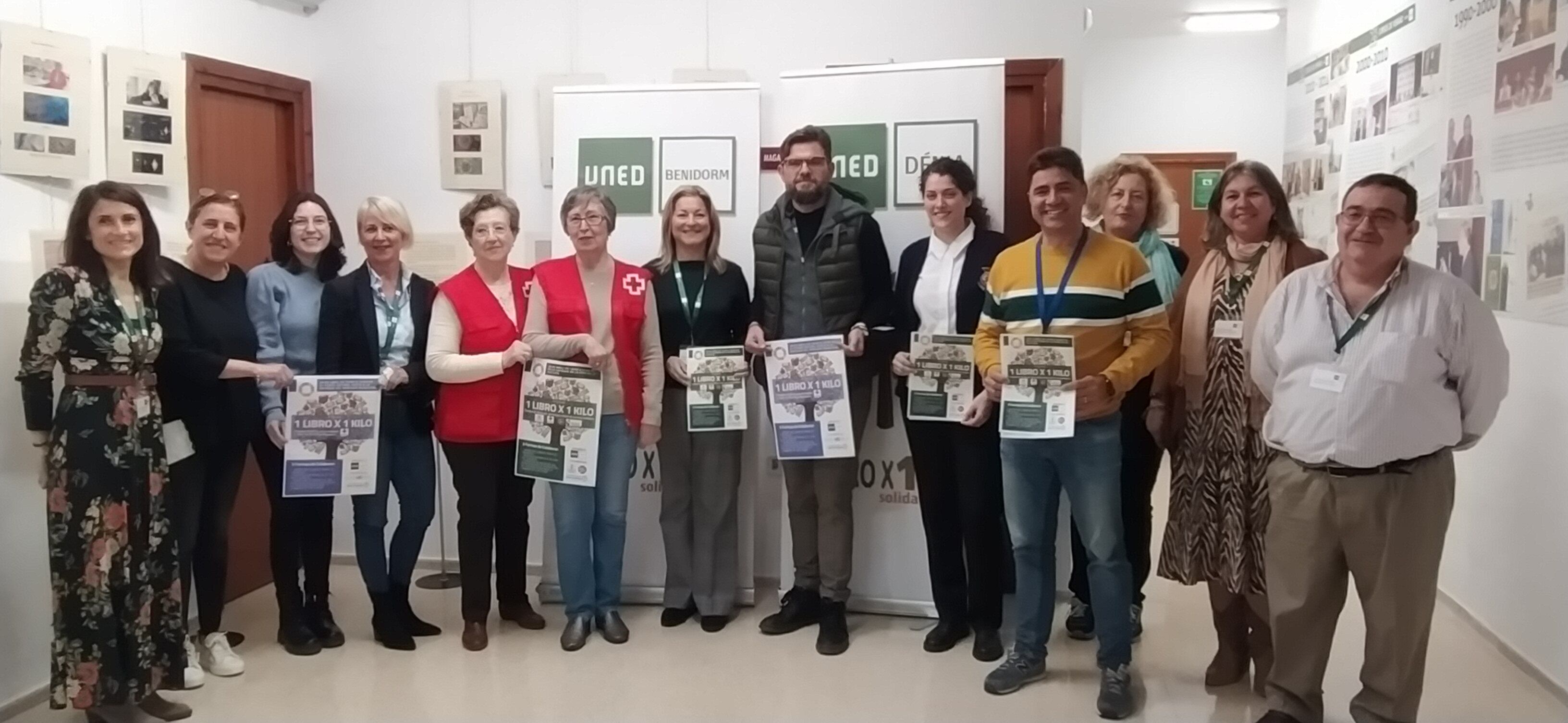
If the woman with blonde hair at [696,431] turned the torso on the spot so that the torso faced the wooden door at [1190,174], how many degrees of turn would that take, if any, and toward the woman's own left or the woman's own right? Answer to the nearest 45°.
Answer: approximately 135° to the woman's own left

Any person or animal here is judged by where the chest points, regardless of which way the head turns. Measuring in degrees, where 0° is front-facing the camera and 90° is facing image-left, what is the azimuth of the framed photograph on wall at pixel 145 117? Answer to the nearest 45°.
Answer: approximately 315°

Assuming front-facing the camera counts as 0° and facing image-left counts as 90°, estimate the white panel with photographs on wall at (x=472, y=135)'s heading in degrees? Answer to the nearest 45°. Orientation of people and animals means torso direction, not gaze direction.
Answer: approximately 0°

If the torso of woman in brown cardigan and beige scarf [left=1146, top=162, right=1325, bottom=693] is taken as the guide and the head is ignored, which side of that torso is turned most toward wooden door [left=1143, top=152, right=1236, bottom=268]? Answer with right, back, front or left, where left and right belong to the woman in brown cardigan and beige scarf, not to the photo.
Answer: back

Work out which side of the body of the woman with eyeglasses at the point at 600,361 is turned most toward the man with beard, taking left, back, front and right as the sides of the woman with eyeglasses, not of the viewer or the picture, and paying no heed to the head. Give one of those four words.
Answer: left

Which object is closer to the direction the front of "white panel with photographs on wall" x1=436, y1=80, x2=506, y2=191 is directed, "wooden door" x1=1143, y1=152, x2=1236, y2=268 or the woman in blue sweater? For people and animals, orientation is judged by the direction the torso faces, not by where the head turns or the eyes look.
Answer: the woman in blue sweater

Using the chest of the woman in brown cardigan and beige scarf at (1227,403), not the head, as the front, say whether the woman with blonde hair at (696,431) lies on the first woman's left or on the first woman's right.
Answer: on the first woman's right
